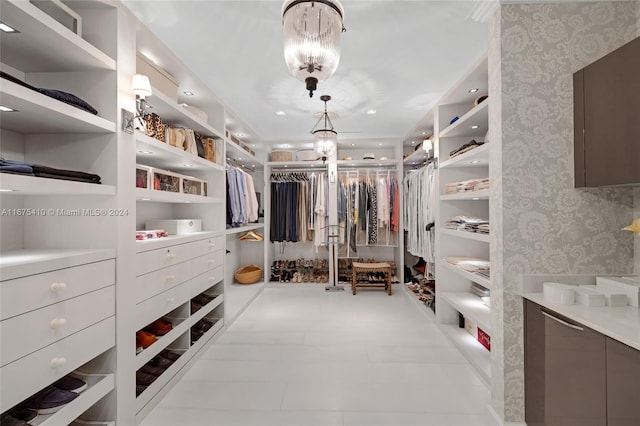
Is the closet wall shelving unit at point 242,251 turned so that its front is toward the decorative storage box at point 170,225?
no

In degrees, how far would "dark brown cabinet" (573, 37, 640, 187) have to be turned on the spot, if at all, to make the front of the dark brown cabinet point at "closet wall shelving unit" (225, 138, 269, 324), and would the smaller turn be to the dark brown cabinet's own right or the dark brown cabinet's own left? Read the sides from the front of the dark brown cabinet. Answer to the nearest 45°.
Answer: approximately 45° to the dark brown cabinet's own right

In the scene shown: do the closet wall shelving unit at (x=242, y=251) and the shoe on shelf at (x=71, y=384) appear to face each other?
no

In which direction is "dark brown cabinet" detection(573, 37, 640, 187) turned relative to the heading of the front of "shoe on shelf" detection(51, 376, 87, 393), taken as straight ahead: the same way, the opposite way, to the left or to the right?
the opposite way

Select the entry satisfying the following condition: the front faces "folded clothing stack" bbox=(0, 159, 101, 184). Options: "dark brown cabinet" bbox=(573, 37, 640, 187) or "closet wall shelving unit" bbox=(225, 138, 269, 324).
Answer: the dark brown cabinet

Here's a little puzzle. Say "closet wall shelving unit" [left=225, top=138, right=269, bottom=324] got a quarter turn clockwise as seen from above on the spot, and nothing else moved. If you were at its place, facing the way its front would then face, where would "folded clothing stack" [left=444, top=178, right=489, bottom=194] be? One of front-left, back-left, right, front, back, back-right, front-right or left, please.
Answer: front-left

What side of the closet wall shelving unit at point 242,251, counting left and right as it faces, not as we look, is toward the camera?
right

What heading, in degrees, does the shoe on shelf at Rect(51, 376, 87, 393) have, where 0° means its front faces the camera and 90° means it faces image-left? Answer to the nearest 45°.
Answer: approximately 315°

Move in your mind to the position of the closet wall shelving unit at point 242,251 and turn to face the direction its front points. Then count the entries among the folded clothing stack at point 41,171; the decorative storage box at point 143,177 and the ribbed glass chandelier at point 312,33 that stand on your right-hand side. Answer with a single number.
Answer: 3

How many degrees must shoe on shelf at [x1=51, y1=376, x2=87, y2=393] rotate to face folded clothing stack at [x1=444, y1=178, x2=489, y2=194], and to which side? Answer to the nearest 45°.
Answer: approximately 45° to its left

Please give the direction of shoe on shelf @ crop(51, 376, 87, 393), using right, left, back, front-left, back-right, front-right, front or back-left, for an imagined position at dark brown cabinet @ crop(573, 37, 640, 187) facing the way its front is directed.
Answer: front

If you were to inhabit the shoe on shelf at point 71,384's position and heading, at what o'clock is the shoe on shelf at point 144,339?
the shoe on shelf at point 144,339 is roughly at 9 o'clock from the shoe on shelf at point 71,384.

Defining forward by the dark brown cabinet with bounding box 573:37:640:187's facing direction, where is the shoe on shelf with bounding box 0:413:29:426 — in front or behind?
in front

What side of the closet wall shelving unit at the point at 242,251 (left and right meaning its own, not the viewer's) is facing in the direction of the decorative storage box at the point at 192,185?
right

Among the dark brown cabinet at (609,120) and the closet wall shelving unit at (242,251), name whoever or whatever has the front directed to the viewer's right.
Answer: the closet wall shelving unit

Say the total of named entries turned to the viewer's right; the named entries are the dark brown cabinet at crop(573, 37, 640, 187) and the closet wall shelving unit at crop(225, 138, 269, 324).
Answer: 1

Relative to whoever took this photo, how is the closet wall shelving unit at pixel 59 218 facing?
facing the viewer and to the right of the viewer

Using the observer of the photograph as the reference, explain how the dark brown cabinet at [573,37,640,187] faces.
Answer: facing the viewer and to the left of the viewer

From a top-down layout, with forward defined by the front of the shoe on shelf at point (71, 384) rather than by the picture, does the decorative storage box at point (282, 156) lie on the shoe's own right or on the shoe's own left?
on the shoe's own left

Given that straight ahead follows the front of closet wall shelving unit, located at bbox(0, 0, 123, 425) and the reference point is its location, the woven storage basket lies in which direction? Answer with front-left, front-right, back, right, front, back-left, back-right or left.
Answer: left

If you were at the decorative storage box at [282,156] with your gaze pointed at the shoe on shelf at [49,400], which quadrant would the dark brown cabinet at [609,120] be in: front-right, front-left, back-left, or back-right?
front-left

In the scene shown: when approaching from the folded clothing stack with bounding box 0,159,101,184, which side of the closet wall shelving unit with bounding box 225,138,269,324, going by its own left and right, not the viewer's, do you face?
right

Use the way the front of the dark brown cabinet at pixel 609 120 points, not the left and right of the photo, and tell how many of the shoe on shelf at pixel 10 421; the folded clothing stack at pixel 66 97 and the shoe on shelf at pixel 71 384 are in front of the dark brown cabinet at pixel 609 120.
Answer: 3

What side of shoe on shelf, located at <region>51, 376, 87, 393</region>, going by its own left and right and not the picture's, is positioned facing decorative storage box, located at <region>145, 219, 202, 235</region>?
left
